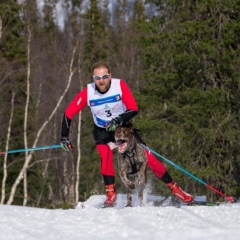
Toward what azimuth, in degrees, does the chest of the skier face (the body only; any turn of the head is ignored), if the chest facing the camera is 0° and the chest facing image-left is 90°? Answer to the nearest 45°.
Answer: approximately 0°
